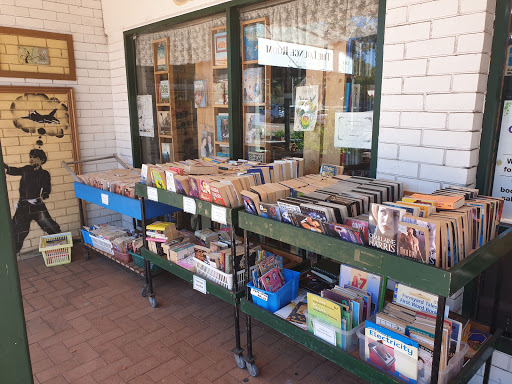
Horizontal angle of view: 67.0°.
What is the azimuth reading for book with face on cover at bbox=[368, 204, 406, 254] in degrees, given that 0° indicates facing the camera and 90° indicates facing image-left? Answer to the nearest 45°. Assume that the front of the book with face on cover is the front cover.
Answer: approximately 45°

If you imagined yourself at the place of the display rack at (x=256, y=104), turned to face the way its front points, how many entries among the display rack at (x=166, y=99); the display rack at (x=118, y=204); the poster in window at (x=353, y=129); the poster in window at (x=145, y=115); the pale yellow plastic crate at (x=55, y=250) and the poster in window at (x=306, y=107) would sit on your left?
2

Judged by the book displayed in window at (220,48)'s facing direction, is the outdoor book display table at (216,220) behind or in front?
in front

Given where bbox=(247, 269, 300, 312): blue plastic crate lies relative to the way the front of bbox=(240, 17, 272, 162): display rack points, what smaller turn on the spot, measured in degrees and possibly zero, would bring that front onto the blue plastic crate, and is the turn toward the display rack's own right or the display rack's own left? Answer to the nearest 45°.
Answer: approximately 45° to the display rack's own left

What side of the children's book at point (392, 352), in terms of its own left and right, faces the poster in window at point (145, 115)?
right

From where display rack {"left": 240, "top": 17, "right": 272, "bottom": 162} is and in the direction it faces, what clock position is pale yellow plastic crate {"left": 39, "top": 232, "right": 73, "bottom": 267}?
The pale yellow plastic crate is roughly at 2 o'clock from the display rack.

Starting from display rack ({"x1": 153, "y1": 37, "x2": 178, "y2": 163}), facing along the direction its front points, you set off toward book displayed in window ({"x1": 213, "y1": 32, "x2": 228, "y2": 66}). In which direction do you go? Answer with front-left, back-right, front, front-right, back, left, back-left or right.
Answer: left

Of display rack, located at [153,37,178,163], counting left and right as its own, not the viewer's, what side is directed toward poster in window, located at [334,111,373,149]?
left

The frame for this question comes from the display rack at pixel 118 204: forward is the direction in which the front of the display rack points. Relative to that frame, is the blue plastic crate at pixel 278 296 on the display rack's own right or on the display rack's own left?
on the display rack's own left

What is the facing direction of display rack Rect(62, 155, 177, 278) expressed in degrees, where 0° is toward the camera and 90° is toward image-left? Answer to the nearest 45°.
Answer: approximately 45°
